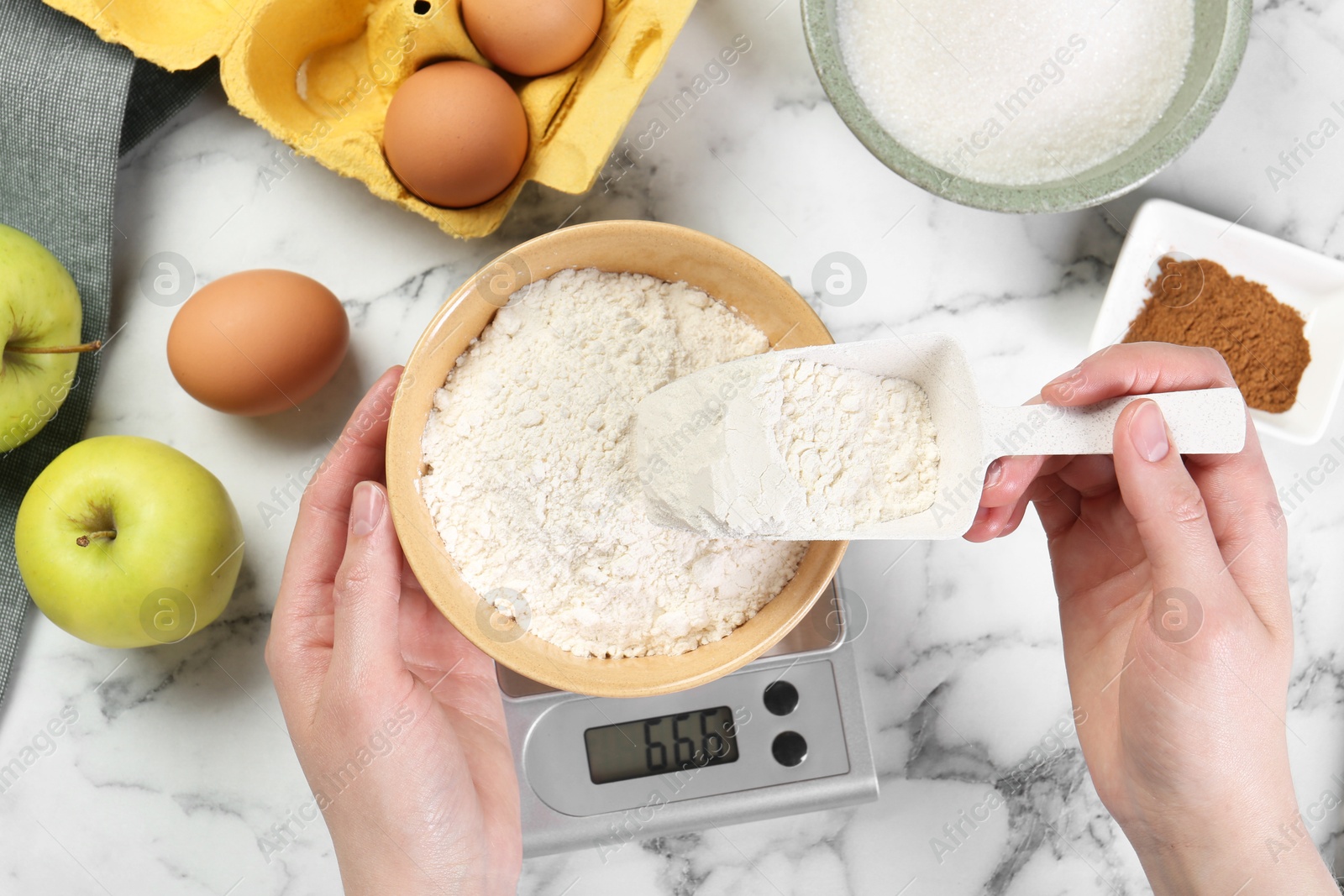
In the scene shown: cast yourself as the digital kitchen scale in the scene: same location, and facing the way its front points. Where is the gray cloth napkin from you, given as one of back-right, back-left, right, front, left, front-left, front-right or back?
right

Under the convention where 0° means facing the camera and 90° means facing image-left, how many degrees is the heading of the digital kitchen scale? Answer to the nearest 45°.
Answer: approximately 0°
